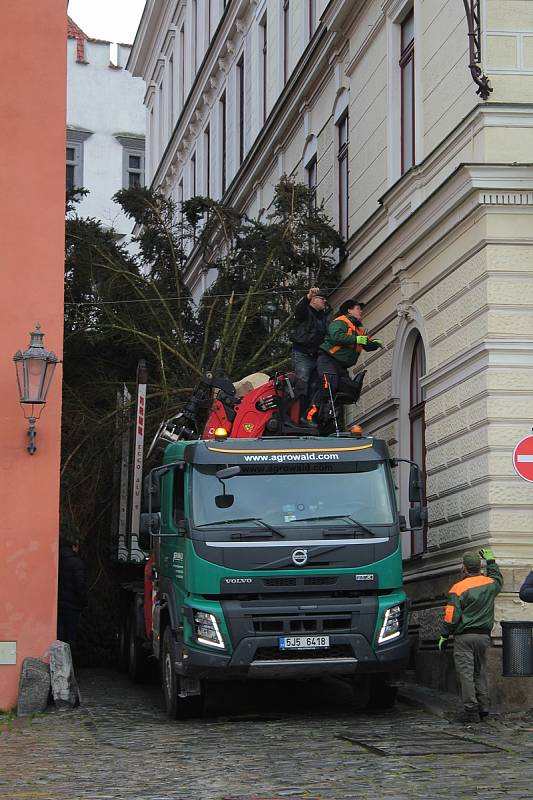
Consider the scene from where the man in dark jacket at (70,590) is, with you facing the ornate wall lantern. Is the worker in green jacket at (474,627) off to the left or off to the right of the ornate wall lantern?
left

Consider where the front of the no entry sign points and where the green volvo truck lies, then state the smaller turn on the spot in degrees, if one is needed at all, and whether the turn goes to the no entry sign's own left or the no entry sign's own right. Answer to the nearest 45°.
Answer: approximately 90° to the no entry sign's own right

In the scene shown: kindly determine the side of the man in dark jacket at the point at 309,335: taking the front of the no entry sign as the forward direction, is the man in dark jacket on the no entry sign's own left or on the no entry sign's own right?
on the no entry sign's own right

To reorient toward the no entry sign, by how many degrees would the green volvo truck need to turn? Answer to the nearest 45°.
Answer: approximately 90° to its left

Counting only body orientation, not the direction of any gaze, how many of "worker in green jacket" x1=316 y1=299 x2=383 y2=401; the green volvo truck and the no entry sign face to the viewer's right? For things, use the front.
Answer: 1

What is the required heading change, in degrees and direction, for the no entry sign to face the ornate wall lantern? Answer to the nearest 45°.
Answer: approximately 90° to its right

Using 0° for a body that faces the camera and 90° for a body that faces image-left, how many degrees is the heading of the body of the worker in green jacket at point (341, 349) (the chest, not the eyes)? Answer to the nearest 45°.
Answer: approximately 270°

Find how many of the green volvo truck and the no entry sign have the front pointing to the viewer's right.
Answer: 0

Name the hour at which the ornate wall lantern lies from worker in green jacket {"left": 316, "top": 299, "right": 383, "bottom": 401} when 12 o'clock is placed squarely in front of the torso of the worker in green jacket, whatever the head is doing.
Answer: The ornate wall lantern is roughly at 5 o'clock from the worker in green jacket.

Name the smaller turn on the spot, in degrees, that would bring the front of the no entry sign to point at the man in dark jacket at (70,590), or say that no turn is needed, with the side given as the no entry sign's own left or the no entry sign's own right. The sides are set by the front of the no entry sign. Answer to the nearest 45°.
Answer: approximately 135° to the no entry sign's own right

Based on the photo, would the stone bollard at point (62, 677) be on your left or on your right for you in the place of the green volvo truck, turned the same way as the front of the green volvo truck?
on your right

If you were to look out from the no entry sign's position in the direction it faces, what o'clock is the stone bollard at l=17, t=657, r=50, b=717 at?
The stone bollard is roughly at 3 o'clock from the no entry sign.
